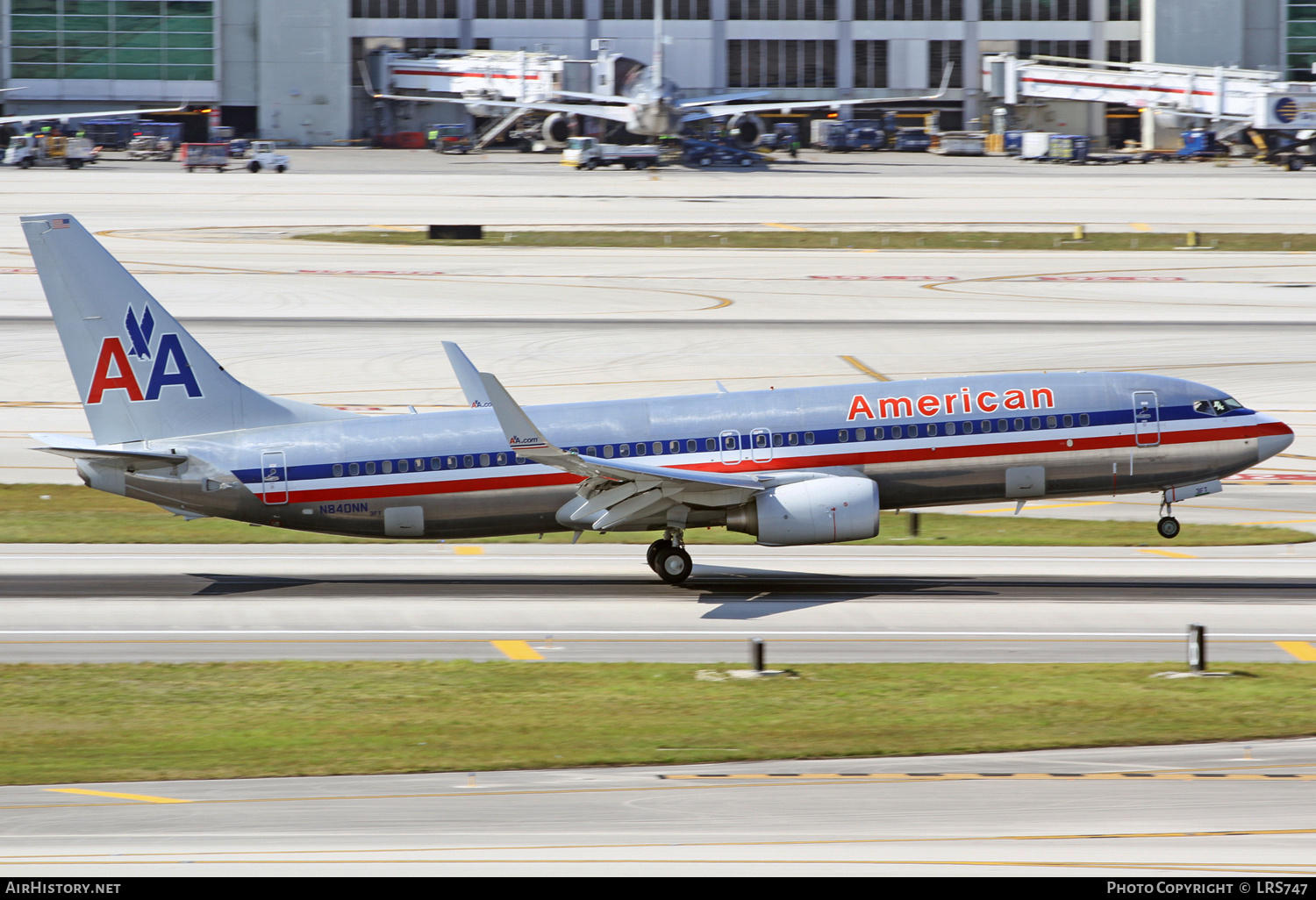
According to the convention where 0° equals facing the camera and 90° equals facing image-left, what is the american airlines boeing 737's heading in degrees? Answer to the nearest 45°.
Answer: approximately 270°
